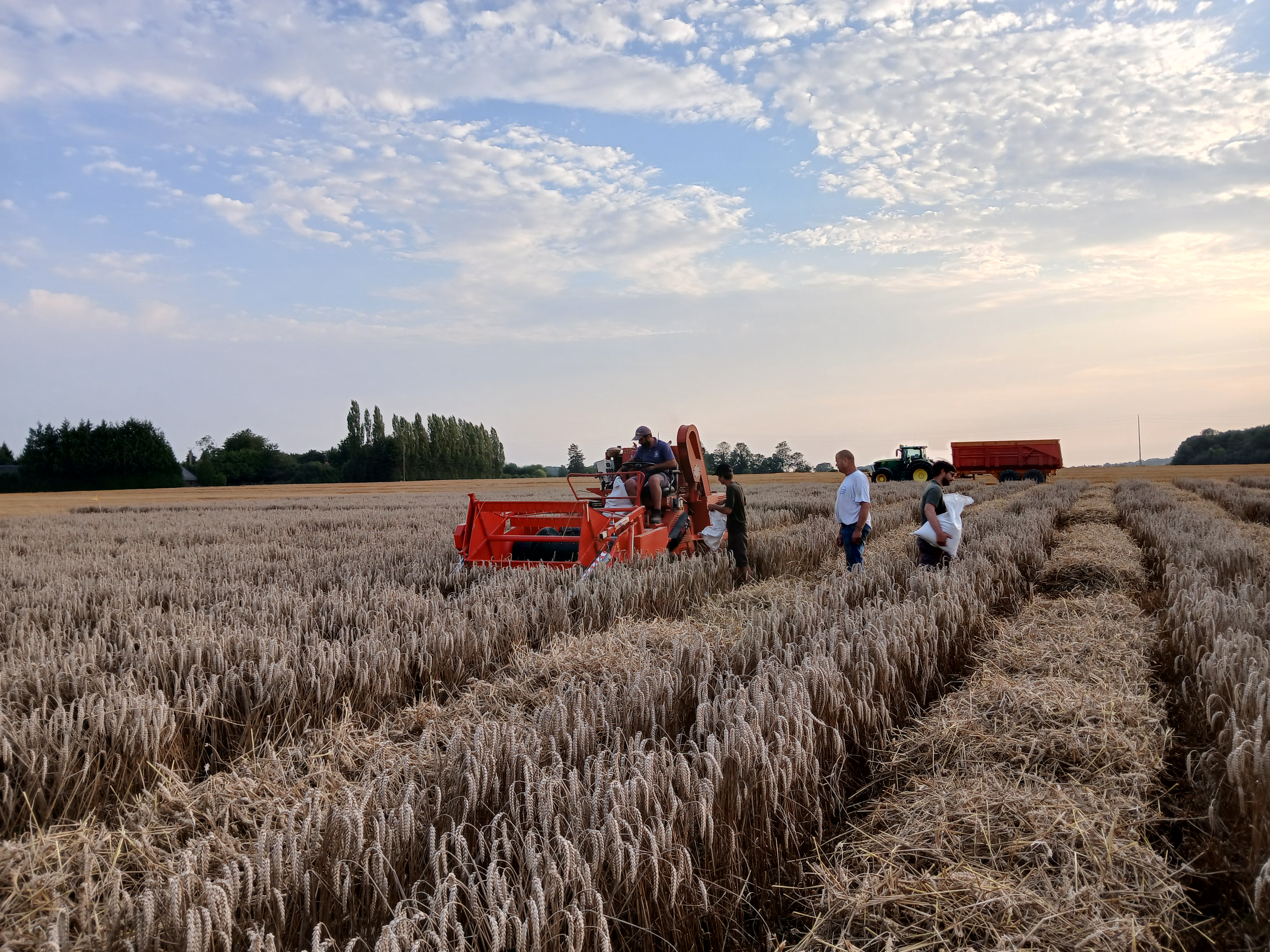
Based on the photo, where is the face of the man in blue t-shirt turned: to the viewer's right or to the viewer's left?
to the viewer's left

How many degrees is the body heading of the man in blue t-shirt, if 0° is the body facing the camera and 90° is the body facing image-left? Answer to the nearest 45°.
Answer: approximately 45°

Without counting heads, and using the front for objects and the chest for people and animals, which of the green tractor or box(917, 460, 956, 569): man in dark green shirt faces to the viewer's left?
the green tractor

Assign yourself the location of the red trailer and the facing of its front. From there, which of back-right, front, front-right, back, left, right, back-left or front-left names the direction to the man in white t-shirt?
left

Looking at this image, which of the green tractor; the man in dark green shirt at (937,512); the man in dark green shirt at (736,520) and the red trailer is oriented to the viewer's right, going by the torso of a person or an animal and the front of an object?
the man in dark green shirt at (937,512)

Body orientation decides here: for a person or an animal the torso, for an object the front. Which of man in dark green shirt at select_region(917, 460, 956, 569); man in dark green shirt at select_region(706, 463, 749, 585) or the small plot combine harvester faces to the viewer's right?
man in dark green shirt at select_region(917, 460, 956, 569)

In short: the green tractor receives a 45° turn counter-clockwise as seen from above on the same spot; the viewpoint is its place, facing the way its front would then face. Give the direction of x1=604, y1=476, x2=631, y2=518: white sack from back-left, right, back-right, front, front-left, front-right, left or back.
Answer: front-left

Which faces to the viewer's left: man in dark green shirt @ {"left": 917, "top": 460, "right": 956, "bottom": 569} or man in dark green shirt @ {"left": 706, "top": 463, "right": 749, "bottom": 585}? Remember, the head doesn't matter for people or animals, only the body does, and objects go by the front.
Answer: man in dark green shirt @ {"left": 706, "top": 463, "right": 749, "bottom": 585}

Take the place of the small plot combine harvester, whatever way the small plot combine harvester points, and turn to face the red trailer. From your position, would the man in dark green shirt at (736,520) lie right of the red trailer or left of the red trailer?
right

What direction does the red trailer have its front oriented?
to the viewer's left

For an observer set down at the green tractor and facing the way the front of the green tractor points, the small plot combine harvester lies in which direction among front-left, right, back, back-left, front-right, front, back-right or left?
left

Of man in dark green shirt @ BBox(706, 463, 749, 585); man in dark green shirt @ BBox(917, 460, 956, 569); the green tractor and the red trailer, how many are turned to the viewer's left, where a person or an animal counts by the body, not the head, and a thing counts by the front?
3

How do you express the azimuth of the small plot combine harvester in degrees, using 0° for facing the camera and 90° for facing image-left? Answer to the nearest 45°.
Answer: approximately 45°
